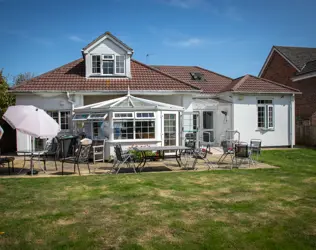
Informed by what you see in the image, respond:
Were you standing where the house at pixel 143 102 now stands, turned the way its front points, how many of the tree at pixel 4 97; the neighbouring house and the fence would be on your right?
1

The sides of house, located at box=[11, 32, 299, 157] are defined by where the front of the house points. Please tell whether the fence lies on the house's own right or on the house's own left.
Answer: on the house's own left

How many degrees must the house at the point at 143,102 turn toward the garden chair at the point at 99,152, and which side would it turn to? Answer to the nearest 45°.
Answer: approximately 45° to its right

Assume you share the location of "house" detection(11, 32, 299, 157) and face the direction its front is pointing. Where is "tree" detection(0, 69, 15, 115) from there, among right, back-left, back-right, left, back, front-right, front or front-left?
right

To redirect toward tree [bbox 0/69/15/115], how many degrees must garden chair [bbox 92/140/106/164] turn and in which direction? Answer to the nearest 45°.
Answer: approximately 90° to its right

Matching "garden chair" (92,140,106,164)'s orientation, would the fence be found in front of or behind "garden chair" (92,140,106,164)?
behind

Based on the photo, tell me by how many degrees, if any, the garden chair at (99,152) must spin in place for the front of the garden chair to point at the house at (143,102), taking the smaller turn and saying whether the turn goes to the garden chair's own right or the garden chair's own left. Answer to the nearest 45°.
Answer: approximately 180°

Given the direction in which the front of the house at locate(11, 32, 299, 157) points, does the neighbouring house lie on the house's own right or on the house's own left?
on the house's own left

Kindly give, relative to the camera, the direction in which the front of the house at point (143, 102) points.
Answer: facing the viewer
